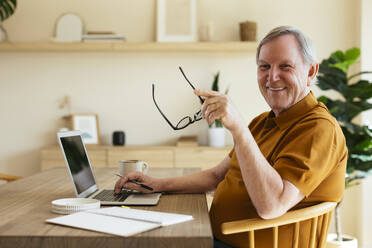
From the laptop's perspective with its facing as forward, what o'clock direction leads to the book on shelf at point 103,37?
The book on shelf is roughly at 9 o'clock from the laptop.

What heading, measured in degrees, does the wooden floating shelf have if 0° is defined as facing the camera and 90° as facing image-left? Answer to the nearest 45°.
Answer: approximately 0°

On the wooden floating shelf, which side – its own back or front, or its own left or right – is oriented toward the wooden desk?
front

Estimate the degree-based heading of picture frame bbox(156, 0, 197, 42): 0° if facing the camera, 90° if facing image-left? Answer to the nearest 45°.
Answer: approximately 0°

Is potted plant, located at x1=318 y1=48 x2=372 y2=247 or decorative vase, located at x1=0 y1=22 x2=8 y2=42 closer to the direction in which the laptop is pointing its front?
the potted plant

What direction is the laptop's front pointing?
to the viewer's right

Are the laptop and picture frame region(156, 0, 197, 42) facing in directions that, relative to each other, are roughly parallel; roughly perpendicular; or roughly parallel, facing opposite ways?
roughly perpendicular

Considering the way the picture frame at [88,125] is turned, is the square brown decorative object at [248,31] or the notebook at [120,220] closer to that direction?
the notebook

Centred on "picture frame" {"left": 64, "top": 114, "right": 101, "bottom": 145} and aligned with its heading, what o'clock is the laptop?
The laptop is roughly at 12 o'clock from the picture frame.
